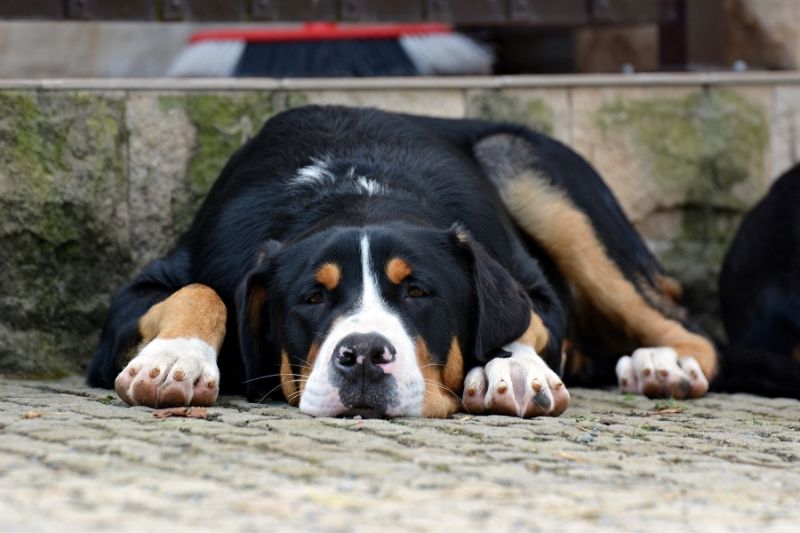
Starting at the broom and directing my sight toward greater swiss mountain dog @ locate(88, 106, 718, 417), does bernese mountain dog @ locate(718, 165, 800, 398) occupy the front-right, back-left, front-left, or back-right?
front-left

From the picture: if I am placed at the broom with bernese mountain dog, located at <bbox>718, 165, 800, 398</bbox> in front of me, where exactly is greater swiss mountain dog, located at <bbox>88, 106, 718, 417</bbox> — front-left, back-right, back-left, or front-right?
front-right

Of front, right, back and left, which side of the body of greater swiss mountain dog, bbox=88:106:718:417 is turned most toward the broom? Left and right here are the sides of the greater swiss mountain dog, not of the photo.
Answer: back

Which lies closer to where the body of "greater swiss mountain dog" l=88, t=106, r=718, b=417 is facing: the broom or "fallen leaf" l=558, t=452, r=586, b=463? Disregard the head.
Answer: the fallen leaf

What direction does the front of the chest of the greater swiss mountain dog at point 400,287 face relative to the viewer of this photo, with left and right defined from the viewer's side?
facing the viewer

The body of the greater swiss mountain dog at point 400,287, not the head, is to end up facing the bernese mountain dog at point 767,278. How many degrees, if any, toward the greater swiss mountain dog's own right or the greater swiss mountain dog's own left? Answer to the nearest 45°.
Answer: approximately 135° to the greater swiss mountain dog's own left

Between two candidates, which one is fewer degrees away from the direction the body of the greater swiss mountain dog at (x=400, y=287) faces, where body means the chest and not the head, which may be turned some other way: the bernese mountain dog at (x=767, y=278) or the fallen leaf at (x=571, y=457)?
the fallen leaf

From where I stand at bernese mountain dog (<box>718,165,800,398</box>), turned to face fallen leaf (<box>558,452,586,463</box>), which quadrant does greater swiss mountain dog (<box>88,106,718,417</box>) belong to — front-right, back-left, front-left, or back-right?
front-right

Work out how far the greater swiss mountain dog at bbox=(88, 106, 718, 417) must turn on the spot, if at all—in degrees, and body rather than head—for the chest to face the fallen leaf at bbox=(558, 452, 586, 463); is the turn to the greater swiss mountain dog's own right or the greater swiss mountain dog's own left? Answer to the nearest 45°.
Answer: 0° — it already faces it
